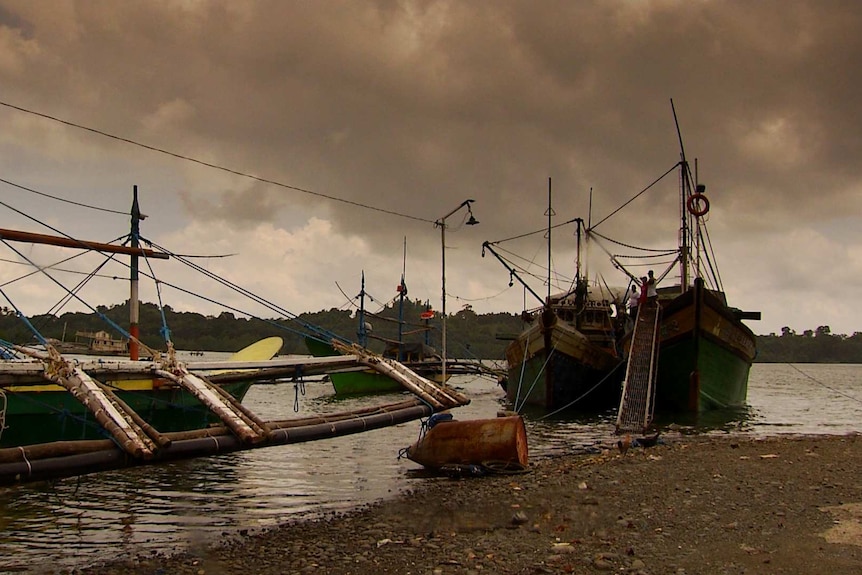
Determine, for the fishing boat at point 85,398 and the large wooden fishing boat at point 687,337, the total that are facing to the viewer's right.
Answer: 1

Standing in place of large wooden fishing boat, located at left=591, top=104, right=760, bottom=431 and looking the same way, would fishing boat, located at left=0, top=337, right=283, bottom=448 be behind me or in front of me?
in front

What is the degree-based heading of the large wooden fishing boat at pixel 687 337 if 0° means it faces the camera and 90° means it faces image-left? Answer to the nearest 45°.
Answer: approximately 0°

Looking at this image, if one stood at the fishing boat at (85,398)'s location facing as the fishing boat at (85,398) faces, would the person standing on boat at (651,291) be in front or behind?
in front

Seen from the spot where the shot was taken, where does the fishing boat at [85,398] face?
facing to the right of the viewer

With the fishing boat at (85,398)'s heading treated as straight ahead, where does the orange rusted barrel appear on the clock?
The orange rusted barrel is roughly at 1 o'clock from the fishing boat.
